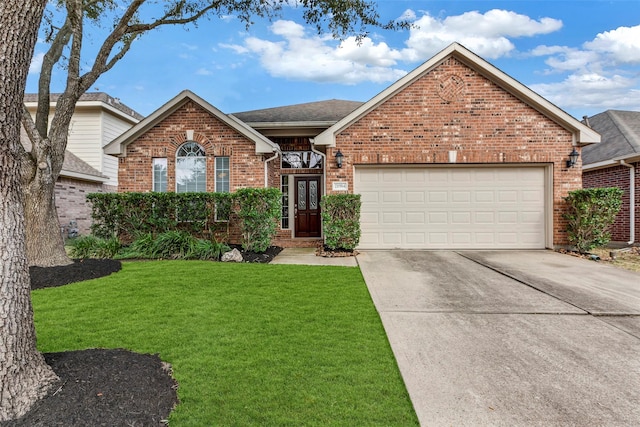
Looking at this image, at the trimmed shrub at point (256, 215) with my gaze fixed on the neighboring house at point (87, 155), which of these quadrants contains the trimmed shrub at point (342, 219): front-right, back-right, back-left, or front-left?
back-right

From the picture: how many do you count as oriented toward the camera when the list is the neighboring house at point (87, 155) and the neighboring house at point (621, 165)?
2

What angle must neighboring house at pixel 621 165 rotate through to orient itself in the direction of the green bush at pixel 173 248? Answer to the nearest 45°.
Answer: approximately 45° to its right

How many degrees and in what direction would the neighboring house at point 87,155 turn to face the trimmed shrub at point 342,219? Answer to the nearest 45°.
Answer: approximately 45° to its left

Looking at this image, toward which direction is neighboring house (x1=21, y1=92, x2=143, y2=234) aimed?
toward the camera

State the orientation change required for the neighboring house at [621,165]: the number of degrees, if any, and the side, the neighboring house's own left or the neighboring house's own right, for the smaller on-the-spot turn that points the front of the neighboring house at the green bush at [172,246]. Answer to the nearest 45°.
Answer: approximately 45° to the neighboring house's own right

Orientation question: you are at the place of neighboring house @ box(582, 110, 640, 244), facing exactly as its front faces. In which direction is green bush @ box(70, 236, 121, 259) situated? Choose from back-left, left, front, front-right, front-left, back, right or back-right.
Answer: front-right

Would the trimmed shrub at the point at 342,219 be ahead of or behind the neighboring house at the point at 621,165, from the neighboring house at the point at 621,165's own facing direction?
ahead
